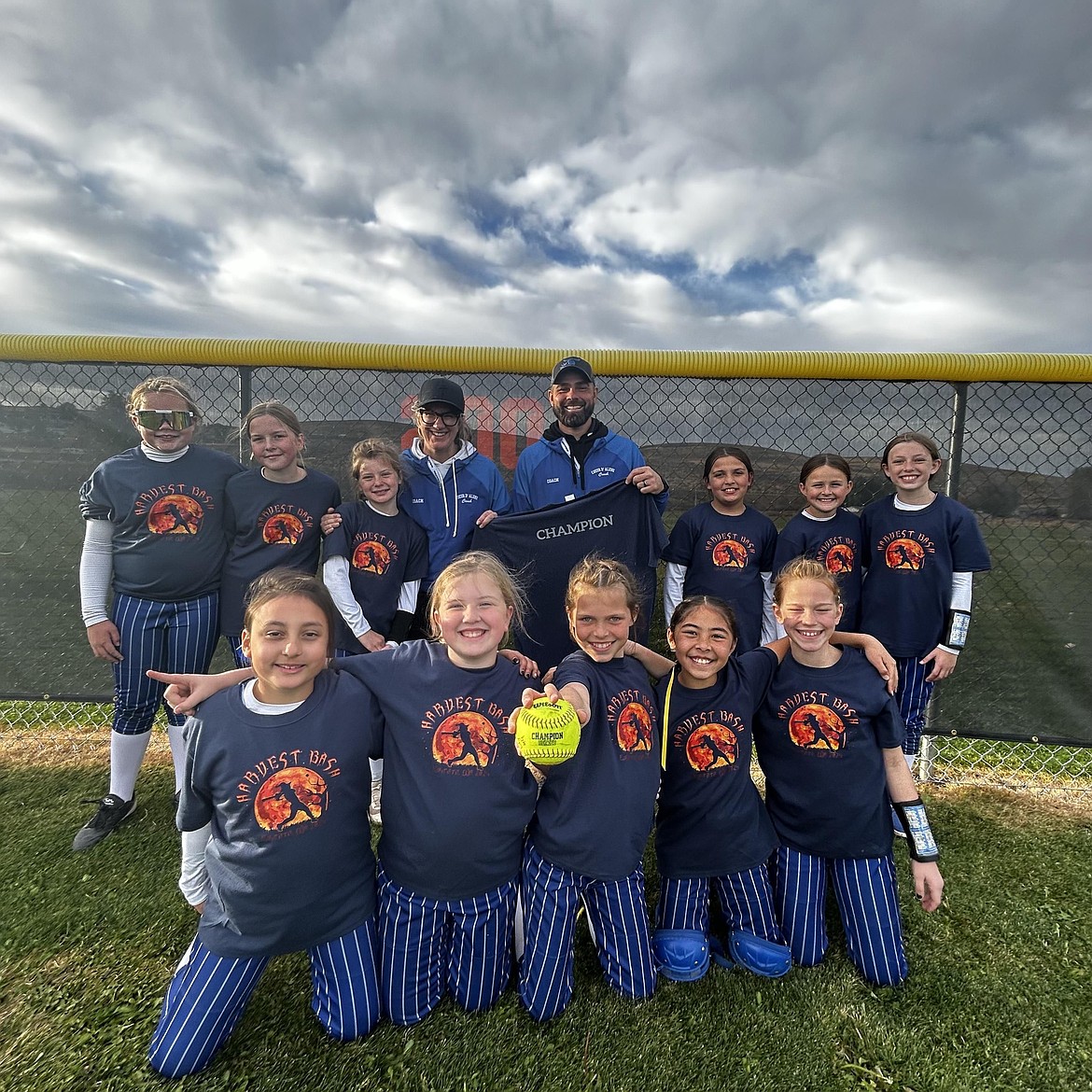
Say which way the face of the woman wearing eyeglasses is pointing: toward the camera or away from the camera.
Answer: toward the camera

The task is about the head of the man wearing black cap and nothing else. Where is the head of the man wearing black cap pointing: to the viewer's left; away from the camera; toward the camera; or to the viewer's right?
toward the camera

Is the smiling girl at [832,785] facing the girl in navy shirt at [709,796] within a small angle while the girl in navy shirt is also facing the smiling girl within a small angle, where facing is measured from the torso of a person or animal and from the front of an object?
no

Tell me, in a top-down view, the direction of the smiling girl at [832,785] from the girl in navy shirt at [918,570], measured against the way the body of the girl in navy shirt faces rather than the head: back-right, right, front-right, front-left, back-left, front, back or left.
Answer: front

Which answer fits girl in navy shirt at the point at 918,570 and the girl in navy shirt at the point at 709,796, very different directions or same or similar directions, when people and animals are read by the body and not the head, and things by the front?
same or similar directions

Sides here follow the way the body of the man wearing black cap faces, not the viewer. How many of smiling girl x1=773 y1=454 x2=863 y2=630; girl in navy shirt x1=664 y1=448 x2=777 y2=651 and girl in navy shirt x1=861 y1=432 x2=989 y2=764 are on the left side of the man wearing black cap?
3

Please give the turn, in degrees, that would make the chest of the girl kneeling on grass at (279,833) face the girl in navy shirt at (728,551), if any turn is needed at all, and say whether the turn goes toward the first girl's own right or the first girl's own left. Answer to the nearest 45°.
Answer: approximately 90° to the first girl's own left

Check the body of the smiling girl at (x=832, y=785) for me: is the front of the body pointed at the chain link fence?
no

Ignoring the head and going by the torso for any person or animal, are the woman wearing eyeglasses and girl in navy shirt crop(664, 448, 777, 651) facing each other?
no

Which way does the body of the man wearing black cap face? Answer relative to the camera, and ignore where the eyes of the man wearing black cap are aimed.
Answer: toward the camera

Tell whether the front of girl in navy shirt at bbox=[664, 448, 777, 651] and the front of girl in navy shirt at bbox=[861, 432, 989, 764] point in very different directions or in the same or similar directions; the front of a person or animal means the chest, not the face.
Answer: same or similar directions

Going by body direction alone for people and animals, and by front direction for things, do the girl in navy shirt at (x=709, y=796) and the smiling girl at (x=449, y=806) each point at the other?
no

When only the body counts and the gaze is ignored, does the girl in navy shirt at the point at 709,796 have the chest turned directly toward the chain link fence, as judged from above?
no

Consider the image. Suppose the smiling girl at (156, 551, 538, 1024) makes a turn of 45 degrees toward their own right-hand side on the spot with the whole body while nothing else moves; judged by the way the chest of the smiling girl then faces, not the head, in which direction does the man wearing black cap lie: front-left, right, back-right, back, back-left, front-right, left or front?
back

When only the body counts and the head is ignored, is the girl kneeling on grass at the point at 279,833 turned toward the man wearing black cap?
no

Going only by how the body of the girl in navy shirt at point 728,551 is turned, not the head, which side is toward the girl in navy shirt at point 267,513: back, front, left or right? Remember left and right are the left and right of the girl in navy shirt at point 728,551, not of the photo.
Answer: right

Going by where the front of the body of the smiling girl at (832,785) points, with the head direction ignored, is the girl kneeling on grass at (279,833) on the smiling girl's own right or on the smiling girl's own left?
on the smiling girl's own right

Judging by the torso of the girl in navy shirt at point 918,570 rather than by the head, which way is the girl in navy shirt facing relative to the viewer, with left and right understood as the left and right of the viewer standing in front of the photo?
facing the viewer

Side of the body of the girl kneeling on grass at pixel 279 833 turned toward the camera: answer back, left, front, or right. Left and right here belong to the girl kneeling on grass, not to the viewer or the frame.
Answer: front
